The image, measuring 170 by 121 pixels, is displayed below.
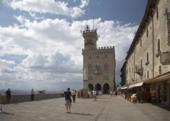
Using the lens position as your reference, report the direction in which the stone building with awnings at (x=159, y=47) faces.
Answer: facing to the left of the viewer
